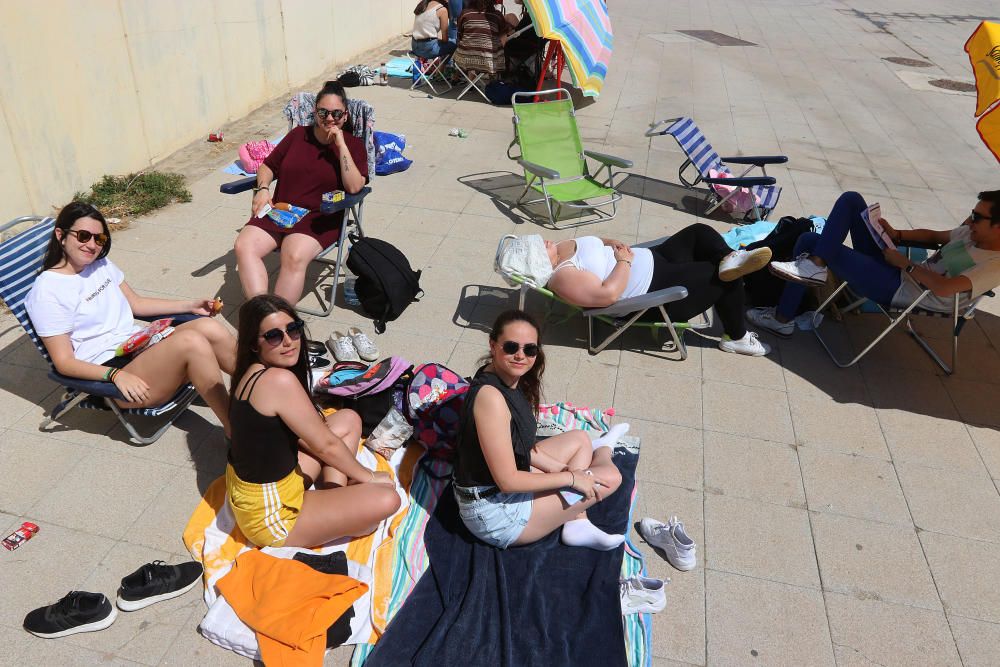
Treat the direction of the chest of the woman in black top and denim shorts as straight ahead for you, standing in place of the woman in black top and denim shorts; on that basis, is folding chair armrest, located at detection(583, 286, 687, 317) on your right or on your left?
on your left

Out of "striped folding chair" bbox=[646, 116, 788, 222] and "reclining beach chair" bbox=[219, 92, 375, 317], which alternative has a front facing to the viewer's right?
the striped folding chair

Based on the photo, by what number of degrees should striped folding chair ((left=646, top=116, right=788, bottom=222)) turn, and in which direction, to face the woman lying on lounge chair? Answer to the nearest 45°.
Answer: approximately 90° to its right

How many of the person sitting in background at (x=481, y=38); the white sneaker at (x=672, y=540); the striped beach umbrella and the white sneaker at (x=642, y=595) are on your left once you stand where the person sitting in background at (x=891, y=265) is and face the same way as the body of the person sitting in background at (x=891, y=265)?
2

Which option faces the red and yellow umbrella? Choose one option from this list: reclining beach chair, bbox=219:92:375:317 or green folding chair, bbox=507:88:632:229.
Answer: the green folding chair

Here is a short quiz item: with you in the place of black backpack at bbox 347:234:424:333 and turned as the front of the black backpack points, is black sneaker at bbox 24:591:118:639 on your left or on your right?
on your right

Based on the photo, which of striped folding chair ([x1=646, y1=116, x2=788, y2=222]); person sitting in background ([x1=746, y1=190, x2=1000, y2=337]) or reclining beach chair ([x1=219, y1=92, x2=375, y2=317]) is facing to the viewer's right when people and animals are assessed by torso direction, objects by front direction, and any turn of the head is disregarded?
the striped folding chair

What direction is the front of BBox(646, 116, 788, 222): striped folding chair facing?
to the viewer's right

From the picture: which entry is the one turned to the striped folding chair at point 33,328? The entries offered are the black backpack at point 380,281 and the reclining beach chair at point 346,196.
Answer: the reclining beach chair

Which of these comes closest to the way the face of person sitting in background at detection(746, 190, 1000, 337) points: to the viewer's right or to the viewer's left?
to the viewer's left

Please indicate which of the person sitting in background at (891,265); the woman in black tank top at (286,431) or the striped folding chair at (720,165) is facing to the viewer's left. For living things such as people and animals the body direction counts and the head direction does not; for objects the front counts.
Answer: the person sitting in background

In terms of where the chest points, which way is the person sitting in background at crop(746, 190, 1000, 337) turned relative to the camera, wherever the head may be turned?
to the viewer's left
